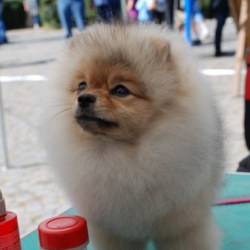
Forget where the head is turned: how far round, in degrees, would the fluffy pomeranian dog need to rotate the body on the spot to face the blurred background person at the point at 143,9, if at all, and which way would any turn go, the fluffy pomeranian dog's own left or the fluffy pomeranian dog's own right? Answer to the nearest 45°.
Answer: approximately 135° to the fluffy pomeranian dog's own right

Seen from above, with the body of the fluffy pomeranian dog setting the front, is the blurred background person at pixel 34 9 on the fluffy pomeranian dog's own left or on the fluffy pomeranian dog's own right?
on the fluffy pomeranian dog's own right

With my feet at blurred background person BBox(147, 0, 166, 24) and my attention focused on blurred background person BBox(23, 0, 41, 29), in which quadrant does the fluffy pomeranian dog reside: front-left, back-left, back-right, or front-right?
back-left

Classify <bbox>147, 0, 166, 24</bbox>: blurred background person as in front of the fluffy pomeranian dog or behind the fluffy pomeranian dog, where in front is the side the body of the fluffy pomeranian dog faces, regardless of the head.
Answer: behind

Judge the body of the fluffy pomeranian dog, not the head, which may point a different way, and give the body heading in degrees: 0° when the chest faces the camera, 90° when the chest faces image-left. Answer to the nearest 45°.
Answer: approximately 45°
